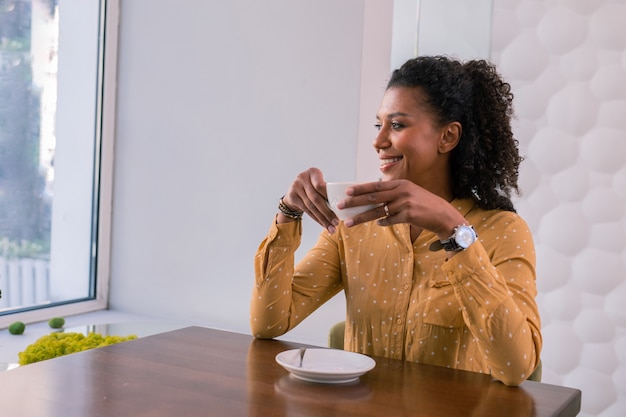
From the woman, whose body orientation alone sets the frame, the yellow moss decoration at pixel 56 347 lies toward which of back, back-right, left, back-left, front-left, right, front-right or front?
front-right

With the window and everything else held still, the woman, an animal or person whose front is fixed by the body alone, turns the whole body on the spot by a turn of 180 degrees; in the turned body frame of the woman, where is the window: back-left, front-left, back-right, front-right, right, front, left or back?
left

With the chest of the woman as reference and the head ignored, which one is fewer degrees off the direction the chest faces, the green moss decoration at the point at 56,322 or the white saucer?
the white saucer

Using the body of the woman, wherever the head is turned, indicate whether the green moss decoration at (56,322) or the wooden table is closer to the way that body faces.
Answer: the wooden table

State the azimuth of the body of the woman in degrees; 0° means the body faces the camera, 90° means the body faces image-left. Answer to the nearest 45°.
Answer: approximately 45°

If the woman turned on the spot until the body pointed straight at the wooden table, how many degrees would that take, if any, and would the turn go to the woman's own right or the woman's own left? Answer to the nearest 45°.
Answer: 0° — they already face it

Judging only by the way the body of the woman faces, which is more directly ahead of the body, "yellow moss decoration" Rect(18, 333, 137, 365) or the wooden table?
the wooden table

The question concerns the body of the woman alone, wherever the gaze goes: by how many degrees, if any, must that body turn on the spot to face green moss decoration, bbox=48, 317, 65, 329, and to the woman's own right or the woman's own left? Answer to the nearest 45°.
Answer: approximately 90° to the woman's own right

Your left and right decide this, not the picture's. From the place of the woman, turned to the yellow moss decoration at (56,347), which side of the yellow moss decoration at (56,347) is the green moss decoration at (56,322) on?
right
